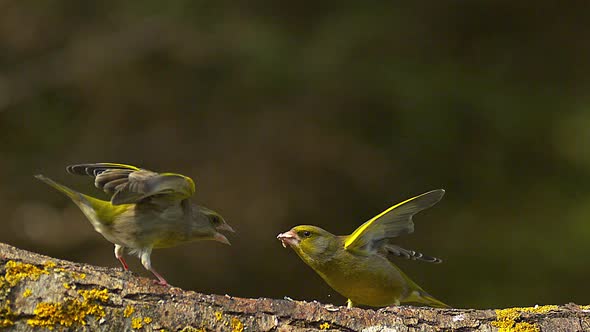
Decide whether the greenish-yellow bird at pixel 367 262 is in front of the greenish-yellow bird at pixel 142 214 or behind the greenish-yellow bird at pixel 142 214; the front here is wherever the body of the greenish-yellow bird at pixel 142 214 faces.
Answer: in front

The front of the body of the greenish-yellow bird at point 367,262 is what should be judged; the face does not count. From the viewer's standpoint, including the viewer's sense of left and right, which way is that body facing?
facing to the left of the viewer

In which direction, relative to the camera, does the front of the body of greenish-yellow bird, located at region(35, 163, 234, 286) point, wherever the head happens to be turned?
to the viewer's right

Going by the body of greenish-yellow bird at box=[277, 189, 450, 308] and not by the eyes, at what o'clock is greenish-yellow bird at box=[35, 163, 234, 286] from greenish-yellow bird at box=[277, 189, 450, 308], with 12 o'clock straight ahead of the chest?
greenish-yellow bird at box=[35, 163, 234, 286] is roughly at 11 o'clock from greenish-yellow bird at box=[277, 189, 450, 308].

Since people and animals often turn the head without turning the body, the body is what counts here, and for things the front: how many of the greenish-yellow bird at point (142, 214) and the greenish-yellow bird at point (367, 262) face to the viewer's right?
1

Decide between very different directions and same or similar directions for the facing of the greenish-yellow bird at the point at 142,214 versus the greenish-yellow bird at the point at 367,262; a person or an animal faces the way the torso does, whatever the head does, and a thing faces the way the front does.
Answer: very different directions

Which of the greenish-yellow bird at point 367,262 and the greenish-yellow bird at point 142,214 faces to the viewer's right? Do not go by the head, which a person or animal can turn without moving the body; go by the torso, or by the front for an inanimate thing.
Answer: the greenish-yellow bird at point 142,214
